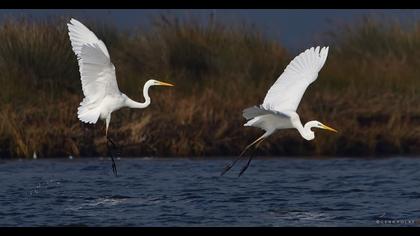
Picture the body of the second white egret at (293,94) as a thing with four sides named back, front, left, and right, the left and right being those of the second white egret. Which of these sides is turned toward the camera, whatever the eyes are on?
right

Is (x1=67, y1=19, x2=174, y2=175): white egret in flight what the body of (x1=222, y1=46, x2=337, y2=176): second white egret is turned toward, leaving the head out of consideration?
no

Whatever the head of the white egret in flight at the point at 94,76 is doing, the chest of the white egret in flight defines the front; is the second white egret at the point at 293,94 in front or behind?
in front

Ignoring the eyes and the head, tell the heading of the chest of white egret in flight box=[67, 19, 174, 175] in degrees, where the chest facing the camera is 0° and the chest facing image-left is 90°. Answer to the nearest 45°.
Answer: approximately 270°

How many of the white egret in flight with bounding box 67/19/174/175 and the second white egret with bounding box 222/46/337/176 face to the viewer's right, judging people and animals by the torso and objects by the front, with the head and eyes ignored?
2

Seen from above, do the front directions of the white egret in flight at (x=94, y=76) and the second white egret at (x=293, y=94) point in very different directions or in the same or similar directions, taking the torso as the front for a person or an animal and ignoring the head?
same or similar directions
